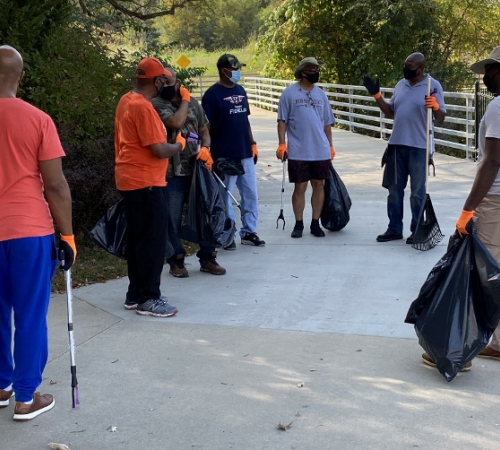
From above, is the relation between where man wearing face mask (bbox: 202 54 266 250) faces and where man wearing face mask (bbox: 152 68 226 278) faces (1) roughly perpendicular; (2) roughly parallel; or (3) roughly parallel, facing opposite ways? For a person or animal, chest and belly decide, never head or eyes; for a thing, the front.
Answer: roughly parallel

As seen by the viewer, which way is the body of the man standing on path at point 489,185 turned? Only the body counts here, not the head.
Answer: to the viewer's left

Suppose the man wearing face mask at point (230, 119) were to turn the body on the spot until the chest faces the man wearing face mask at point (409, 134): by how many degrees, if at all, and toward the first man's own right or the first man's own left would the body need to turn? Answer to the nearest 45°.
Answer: approximately 45° to the first man's own left

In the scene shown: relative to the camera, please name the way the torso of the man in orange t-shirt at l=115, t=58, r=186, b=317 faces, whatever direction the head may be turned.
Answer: to the viewer's right

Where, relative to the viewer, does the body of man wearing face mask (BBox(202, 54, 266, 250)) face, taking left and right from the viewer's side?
facing the viewer and to the right of the viewer

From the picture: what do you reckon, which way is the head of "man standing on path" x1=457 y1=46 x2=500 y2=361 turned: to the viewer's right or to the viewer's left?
to the viewer's left

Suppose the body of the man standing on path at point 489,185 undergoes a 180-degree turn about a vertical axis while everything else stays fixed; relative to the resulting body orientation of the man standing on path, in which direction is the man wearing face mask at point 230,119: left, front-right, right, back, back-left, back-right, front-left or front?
back-left

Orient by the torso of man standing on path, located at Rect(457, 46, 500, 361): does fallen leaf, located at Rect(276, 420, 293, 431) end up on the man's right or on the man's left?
on the man's left
